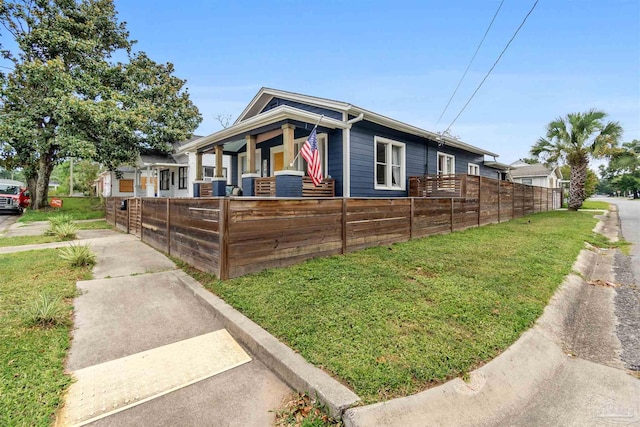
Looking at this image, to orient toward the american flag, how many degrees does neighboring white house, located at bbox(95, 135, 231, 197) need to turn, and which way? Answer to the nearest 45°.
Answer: approximately 45° to its left

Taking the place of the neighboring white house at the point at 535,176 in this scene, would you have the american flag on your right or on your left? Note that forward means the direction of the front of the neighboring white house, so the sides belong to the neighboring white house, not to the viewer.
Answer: on your right

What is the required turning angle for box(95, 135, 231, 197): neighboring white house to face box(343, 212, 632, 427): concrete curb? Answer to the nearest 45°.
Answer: approximately 45° to its left

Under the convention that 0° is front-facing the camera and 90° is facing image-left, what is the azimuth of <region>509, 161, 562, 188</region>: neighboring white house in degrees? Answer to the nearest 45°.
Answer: approximately 315°
